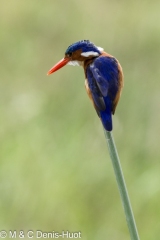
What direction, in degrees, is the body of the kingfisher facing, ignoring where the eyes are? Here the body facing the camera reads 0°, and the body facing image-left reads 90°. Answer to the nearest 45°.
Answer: approximately 135°
